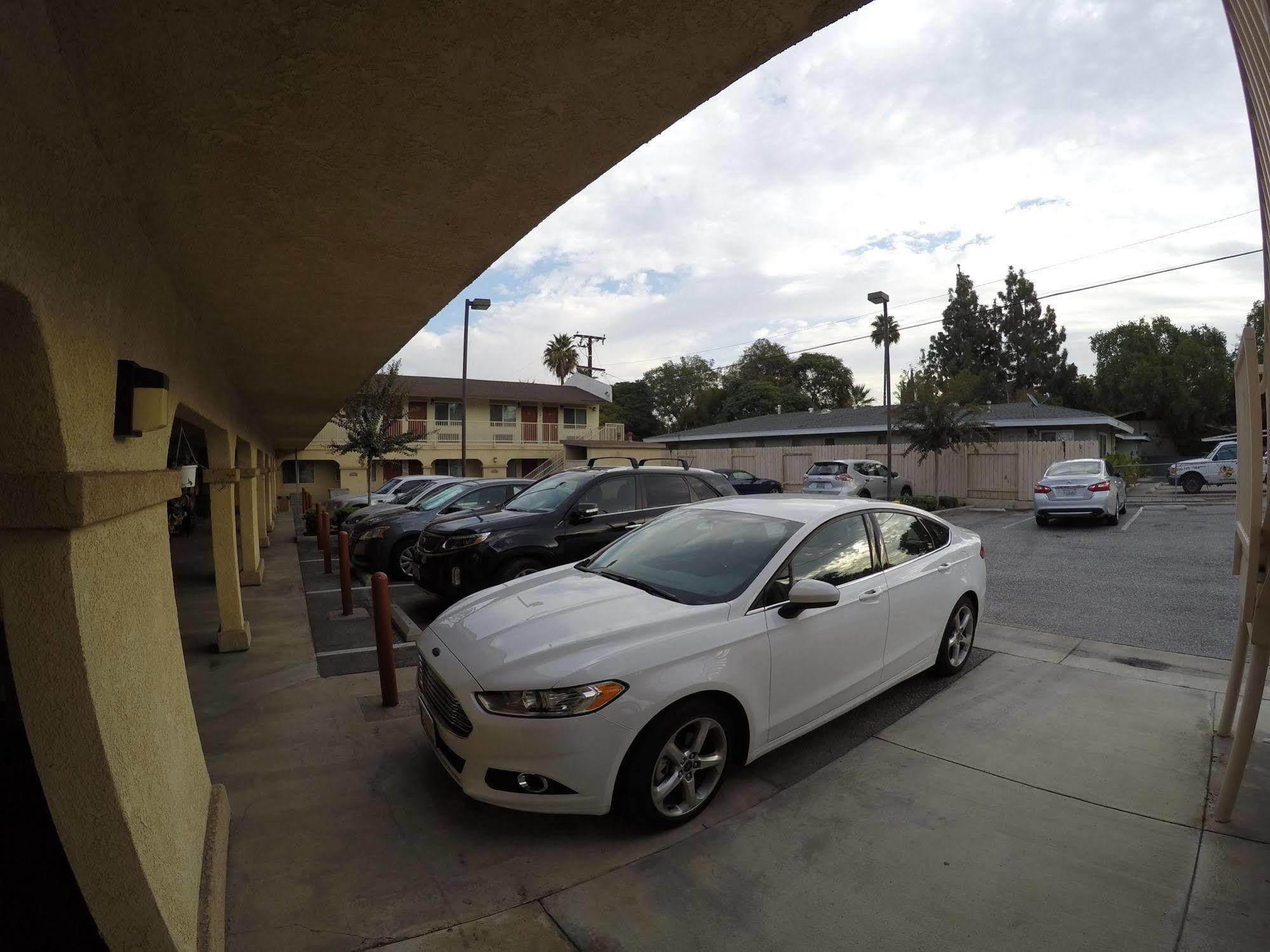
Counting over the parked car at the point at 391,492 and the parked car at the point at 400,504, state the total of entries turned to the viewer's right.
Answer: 0

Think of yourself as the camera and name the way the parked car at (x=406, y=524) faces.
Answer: facing the viewer and to the left of the viewer

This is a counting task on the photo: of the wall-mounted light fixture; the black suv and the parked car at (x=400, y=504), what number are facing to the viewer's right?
1

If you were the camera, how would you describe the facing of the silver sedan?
facing away from the viewer

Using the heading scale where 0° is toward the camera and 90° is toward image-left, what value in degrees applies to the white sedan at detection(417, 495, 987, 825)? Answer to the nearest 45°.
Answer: approximately 45°

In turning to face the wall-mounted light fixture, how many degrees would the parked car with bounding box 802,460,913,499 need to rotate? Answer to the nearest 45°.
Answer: approximately 135° to its right

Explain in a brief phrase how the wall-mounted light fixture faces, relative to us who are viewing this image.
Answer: facing to the right of the viewer

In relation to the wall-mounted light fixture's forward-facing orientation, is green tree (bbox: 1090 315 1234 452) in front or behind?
in front

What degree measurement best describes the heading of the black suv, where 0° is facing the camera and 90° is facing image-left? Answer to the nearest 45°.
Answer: approximately 45°

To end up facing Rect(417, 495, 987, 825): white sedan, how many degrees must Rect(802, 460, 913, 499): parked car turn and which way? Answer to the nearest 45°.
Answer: approximately 135° to its right

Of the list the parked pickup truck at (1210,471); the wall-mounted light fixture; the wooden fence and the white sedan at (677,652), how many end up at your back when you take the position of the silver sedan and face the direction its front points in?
2

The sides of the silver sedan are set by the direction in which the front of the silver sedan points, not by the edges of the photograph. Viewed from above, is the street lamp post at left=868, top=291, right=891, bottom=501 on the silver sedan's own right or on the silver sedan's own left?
on the silver sedan's own left

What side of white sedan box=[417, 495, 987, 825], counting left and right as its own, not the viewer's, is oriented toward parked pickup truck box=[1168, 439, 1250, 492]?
back

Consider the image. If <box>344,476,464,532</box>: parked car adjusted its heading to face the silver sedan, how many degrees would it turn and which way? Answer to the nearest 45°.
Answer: approximately 135° to its left
